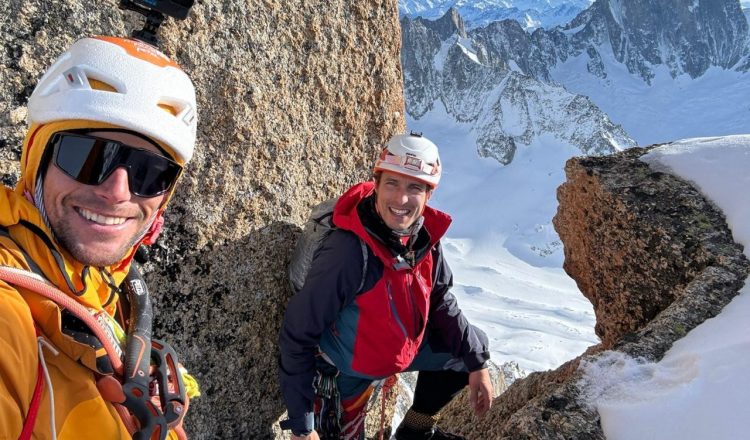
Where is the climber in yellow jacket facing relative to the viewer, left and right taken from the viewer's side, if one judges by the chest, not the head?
facing the viewer and to the right of the viewer
